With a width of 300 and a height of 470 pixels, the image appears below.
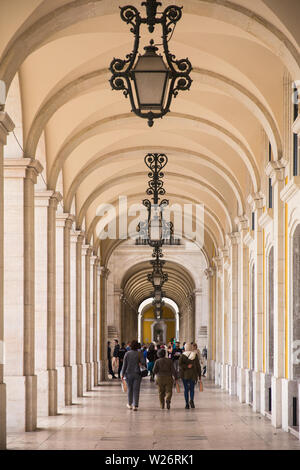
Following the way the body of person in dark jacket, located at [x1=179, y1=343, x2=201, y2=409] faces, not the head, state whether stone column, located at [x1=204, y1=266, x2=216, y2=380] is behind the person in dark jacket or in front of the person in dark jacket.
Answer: in front

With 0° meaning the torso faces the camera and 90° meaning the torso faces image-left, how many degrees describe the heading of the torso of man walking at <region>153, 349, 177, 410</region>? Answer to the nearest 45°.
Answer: approximately 180°

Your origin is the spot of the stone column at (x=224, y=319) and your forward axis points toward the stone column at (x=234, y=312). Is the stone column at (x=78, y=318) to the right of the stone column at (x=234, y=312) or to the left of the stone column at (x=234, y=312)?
right

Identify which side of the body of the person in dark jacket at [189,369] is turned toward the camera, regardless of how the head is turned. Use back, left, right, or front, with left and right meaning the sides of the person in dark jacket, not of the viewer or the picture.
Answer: back

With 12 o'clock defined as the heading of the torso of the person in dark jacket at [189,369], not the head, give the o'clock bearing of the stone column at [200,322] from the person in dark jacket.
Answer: The stone column is roughly at 12 o'clock from the person in dark jacket.

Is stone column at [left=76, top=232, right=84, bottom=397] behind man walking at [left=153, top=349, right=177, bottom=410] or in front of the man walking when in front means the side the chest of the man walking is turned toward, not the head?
in front

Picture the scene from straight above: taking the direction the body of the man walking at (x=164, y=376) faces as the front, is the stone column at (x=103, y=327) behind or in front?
in front

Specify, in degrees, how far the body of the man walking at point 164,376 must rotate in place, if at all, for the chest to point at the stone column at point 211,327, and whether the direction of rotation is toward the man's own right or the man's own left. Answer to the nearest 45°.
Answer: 0° — they already face it

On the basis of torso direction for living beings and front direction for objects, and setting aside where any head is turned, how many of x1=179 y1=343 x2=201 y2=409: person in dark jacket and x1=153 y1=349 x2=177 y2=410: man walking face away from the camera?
2
